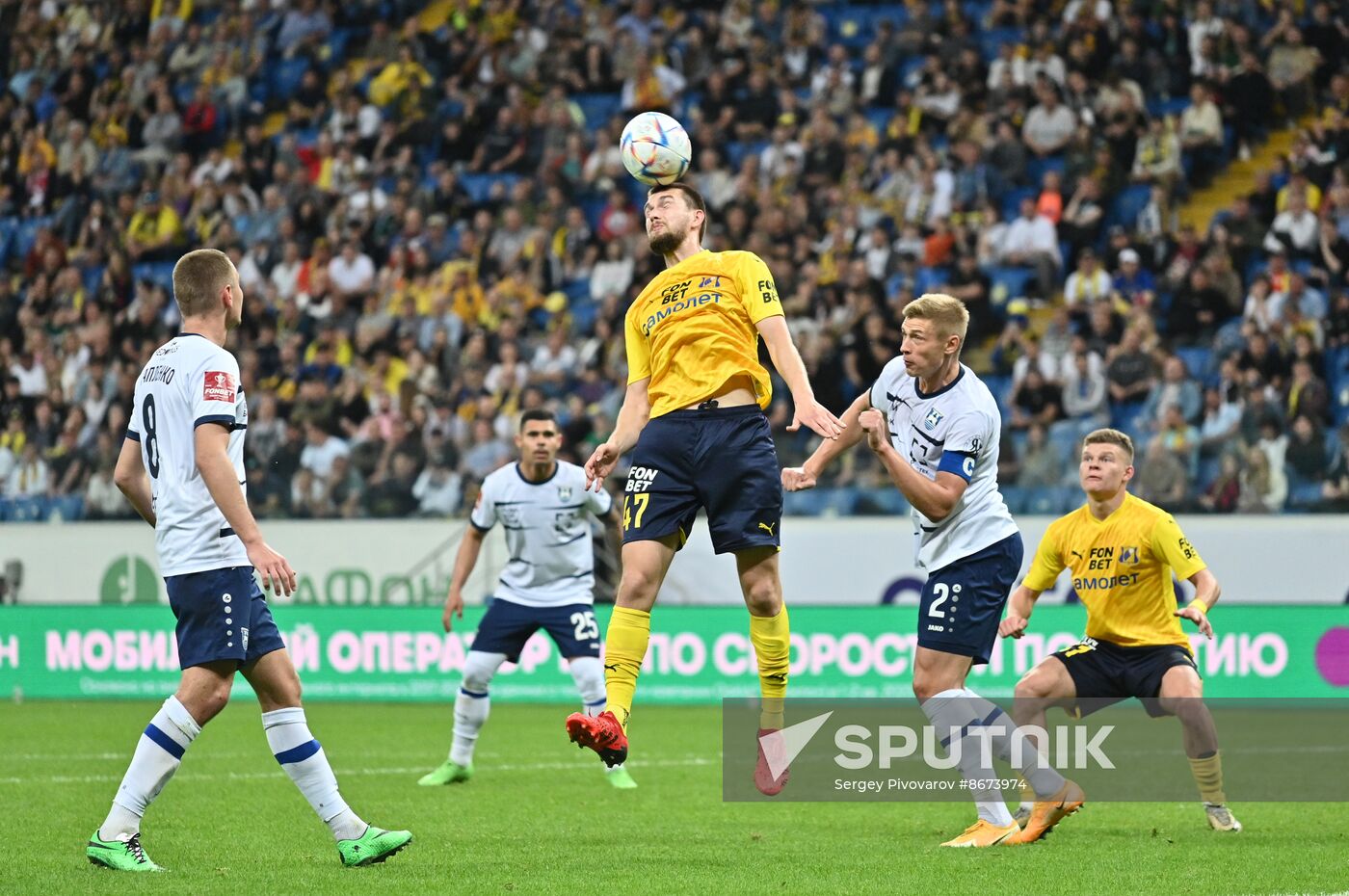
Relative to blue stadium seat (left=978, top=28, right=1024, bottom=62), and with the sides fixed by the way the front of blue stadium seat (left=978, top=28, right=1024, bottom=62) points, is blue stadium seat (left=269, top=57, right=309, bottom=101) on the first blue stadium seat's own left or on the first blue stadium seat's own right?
on the first blue stadium seat's own right

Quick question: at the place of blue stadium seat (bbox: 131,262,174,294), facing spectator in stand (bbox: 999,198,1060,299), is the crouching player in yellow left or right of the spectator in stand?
right

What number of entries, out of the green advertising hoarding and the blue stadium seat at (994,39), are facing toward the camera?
2

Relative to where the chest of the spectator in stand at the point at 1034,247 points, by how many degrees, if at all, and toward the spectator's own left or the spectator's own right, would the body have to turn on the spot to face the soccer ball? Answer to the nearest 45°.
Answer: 0° — they already face it

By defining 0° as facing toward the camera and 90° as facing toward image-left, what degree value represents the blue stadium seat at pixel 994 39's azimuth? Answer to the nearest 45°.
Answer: approximately 0°

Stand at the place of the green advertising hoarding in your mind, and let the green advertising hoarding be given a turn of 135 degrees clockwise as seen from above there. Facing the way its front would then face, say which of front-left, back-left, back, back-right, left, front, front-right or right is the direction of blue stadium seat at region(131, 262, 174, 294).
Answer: front

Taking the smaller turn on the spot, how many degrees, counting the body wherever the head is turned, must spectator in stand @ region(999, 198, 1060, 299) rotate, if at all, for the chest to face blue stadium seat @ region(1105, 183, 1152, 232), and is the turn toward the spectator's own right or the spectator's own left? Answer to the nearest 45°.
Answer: approximately 135° to the spectator's own left

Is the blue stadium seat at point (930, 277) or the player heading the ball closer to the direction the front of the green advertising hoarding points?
the player heading the ball

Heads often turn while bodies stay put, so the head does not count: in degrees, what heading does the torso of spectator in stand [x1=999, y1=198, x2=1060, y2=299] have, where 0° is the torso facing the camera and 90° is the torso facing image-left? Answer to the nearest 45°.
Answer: approximately 0°
